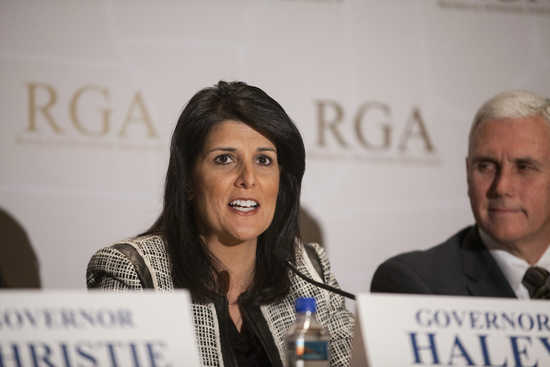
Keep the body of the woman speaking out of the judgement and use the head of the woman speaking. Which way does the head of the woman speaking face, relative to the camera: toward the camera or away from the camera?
toward the camera

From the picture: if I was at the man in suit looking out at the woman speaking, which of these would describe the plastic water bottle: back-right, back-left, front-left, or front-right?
front-left

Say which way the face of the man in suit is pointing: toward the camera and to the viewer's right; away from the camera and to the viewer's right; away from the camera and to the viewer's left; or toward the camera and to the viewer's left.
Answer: toward the camera and to the viewer's left

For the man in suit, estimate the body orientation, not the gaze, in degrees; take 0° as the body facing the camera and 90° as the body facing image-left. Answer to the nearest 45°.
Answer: approximately 315°

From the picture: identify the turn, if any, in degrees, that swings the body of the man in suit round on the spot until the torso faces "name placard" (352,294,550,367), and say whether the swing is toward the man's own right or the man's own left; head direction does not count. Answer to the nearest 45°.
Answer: approximately 45° to the man's own right

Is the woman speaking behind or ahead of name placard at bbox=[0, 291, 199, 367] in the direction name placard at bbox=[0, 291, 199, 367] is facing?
behind

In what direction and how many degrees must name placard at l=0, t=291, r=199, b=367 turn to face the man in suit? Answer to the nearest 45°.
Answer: approximately 135° to its left

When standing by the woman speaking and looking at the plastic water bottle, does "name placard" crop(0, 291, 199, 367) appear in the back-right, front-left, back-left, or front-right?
front-right

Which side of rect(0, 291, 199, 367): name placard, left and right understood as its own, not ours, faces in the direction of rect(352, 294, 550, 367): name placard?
left

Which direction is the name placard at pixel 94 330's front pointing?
toward the camera

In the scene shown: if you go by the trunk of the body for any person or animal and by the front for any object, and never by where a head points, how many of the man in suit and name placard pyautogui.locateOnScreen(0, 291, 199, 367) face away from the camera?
0

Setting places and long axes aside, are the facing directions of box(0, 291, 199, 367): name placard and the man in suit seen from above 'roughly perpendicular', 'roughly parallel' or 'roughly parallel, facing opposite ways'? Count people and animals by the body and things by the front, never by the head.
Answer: roughly parallel

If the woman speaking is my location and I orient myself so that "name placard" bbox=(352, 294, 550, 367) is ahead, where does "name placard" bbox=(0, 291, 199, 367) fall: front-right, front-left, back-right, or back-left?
front-right
